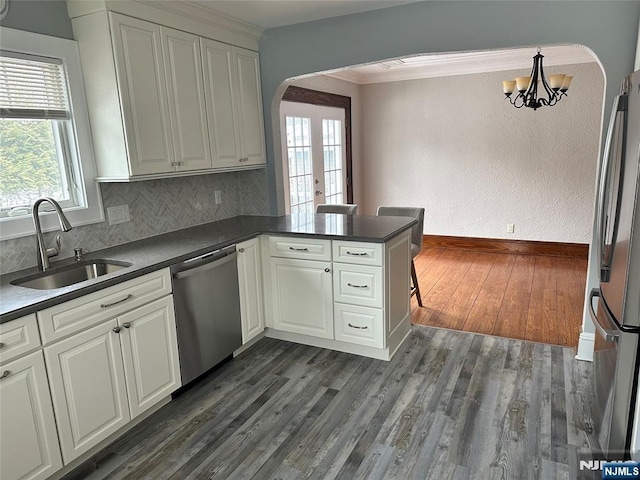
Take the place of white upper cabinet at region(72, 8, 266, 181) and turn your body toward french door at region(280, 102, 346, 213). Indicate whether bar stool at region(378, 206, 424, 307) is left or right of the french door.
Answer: right

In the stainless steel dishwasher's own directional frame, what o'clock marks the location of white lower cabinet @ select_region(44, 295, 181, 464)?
The white lower cabinet is roughly at 3 o'clock from the stainless steel dishwasher.

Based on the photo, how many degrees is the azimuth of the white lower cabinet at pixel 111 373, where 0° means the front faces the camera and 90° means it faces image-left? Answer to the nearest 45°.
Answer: approximately 315°

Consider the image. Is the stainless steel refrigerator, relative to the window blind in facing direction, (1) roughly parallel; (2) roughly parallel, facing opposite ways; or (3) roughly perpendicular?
roughly parallel, facing opposite ways

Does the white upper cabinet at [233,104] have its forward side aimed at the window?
no

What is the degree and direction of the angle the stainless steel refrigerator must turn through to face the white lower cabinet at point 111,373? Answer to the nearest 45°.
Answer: approximately 45° to its left

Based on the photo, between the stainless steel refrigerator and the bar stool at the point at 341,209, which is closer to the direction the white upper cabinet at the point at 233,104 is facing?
the stainless steel refrigerator

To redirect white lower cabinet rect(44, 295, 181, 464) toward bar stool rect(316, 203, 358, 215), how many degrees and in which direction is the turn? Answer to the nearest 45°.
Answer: approximately 90° to its left

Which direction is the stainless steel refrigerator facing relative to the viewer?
to the viewer's left

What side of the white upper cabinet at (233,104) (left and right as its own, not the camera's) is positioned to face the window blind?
right

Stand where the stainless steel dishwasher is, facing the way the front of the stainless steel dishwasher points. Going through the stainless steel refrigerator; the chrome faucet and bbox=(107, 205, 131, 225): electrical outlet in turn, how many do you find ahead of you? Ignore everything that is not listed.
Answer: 1

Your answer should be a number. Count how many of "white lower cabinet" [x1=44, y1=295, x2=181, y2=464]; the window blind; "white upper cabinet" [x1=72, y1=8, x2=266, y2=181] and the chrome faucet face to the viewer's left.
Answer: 0

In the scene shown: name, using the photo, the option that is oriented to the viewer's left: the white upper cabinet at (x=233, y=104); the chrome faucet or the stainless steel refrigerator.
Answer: the stainless steel refrigerator

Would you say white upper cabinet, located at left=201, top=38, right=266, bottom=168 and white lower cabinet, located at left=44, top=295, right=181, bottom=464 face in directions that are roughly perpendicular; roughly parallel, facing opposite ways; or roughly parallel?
roughly parallel

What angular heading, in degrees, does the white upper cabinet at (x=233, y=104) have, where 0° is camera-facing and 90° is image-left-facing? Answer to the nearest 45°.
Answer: approximately 315°

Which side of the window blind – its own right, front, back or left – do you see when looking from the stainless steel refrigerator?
front
